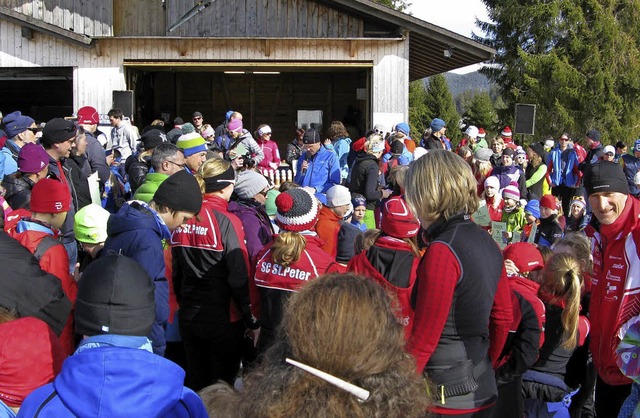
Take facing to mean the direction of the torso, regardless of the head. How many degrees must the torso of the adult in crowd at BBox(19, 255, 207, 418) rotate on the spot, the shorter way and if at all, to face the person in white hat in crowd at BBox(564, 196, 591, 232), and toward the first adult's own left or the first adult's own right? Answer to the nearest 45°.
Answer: approximately 45° to the first adult's own right

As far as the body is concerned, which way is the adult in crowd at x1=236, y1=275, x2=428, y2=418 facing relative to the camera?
away from the camera

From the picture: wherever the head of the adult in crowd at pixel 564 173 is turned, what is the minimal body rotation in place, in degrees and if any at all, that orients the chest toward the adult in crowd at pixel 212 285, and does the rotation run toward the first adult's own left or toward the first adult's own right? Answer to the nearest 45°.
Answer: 0° — they already face them

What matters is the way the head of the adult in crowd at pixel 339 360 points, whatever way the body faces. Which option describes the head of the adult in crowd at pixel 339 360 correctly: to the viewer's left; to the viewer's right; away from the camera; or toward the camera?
away from the camera

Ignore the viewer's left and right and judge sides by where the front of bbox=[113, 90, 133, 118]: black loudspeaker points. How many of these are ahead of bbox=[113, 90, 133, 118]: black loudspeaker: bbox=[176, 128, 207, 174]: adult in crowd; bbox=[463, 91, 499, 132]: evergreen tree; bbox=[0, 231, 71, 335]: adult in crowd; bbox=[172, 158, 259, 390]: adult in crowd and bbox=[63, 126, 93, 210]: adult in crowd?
4

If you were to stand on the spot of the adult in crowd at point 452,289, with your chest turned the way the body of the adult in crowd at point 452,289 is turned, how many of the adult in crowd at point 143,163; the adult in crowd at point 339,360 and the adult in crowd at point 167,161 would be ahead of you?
2

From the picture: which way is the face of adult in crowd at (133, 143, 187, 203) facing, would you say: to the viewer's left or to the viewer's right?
to the viewer's right

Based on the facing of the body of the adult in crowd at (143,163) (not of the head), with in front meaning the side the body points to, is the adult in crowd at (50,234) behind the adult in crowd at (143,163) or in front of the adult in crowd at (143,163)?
behind

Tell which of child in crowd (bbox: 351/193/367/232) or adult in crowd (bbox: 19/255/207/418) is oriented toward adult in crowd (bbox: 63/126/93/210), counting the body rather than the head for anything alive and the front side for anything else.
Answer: adult in crowd (bbox: 19/255/207/418)

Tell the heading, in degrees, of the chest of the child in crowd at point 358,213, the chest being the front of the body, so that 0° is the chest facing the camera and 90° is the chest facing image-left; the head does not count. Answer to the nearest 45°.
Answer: approximately 0°
